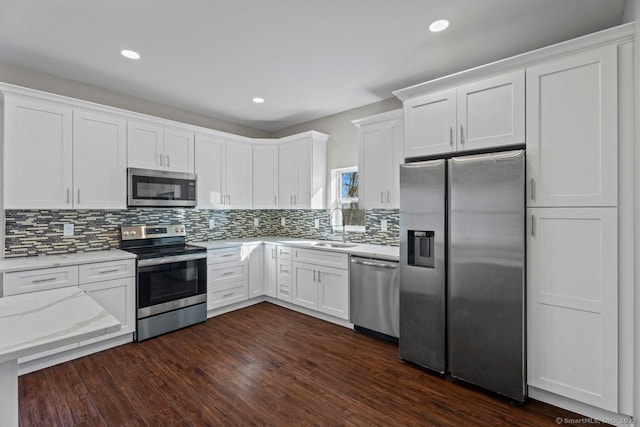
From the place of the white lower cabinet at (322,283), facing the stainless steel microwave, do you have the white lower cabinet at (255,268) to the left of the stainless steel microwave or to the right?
right

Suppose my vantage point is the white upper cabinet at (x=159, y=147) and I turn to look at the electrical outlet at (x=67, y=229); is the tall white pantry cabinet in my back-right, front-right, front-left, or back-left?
back-left

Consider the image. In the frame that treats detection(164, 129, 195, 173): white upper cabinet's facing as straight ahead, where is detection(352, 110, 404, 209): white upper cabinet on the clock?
detection(352, 110, 404, 209): white upper cabinet is roughly at 10 o'clock from detection(164, 129, 195, 173): white upper cabinet.

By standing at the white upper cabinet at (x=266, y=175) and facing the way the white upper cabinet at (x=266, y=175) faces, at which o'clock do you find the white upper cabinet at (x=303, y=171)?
the white upper cabinet at (x=303, y=171) is roughly at 10 o'clock from the white upper cabinet at (x=266, y=175).

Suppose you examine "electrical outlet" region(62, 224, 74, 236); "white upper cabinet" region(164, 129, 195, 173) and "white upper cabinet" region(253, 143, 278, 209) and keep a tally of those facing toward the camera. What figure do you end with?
3

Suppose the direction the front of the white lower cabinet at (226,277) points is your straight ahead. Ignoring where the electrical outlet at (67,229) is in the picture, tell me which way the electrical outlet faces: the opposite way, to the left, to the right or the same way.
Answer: the same way

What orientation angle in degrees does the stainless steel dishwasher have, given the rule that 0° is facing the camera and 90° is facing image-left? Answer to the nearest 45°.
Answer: approximately 45°

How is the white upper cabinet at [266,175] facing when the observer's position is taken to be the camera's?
facing the viewer

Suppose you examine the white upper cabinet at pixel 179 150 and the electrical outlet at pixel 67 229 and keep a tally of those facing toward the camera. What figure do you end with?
2

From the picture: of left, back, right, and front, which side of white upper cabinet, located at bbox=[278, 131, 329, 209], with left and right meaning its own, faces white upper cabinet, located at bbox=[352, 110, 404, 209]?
left

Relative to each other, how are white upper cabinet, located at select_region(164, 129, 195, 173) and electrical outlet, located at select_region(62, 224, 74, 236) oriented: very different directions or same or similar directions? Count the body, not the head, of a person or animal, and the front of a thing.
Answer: same or similar directions

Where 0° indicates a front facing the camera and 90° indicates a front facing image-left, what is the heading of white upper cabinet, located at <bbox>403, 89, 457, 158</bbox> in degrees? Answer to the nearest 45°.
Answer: approximately 45°

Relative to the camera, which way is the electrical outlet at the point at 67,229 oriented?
toward the camera

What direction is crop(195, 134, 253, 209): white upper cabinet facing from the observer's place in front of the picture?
facing the viewer and to the right of the viewer
